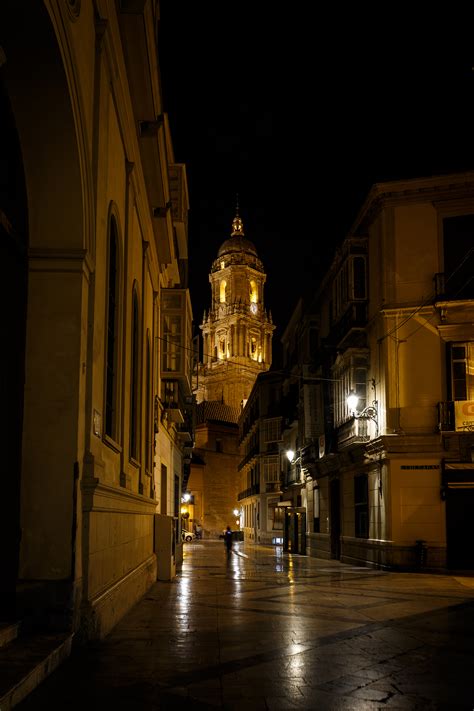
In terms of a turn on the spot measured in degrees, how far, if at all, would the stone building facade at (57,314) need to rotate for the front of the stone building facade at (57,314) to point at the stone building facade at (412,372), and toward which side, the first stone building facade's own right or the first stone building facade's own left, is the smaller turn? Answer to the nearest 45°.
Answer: approximately 45° to the first stone building facade's own left

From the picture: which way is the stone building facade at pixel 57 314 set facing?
to the viewer's right

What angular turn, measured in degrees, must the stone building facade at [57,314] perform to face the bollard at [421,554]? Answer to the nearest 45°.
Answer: approximately 45° to its left

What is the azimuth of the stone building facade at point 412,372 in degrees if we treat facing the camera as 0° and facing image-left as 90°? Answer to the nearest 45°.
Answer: approximately 45°

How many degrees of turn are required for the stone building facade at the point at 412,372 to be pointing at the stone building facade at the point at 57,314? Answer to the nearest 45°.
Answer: approximately 45° to its left

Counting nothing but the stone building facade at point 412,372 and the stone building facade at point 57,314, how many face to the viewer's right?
1
